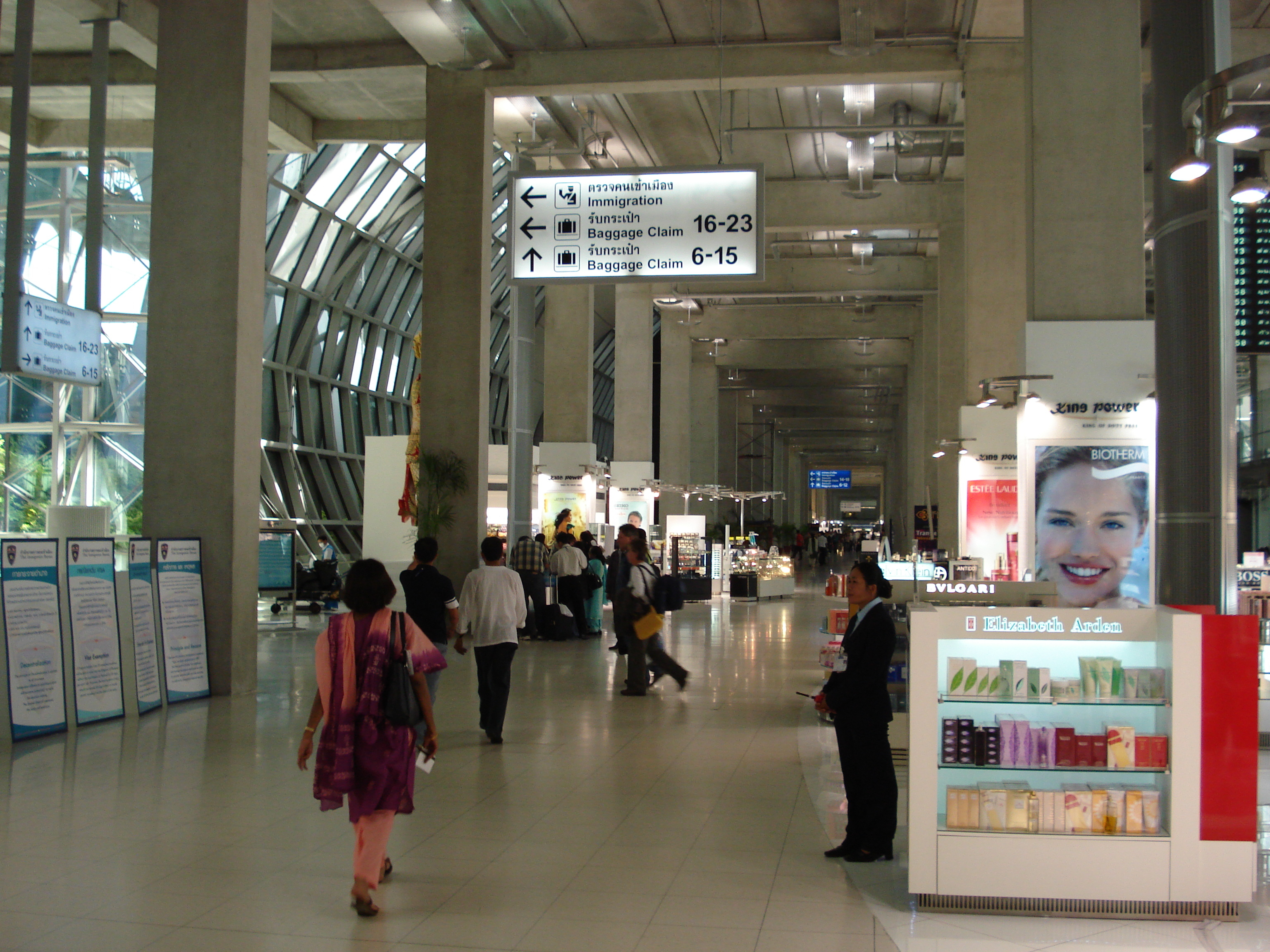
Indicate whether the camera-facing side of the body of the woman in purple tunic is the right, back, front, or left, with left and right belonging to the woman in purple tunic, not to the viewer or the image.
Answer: back

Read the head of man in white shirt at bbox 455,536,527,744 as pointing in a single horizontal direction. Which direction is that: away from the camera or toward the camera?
away from the camera

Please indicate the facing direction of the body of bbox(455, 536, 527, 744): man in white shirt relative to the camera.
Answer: away from the camera

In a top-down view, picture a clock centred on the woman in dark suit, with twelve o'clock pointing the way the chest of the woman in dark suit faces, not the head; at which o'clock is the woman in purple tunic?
The woman in purple tunic is roughly at 11 o'clock from the woman in dark suit.

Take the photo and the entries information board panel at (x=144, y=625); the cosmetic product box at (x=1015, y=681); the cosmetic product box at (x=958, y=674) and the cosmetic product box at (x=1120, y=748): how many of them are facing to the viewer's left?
0

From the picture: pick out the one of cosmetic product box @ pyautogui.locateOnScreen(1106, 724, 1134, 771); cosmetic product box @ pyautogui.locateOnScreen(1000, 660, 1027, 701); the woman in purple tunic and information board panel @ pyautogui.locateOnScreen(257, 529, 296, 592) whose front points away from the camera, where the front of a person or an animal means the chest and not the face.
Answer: the woman in purple tunic

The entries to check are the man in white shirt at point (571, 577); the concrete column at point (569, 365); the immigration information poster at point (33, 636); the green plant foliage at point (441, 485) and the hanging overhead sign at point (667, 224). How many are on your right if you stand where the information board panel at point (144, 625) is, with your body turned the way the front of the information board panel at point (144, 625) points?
1

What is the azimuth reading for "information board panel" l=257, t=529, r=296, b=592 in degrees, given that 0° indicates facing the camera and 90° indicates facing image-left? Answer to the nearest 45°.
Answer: approximately 0°

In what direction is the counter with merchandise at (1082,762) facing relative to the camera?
toward the camera

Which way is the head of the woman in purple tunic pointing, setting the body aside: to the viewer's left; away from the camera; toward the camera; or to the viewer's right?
away from the camera

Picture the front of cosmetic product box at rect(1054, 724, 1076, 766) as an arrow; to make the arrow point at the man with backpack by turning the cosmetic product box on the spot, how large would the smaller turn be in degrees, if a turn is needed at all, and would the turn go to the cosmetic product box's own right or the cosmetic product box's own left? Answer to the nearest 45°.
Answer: approximately 135° to the cosmetic product box's own right

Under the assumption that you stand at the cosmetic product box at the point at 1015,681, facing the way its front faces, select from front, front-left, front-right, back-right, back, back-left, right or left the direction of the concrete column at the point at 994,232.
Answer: back

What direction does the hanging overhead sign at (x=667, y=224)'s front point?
toward the camera

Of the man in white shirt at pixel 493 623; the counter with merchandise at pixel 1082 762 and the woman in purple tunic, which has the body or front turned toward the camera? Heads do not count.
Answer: the counter with merchandise

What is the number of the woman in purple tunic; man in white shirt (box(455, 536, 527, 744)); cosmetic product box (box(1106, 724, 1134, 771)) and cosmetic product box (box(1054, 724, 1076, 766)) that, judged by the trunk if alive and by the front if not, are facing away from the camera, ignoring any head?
2

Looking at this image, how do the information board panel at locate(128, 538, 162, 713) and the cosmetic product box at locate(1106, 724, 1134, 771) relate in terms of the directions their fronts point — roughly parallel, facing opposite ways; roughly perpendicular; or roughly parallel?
roughly perpendicular

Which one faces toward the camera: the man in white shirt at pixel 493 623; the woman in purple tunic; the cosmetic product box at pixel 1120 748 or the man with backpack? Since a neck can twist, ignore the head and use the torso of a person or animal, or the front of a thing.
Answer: the cosmetic product box

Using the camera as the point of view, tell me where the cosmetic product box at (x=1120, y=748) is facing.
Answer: facing the viewer

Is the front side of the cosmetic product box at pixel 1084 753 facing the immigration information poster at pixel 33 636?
no
